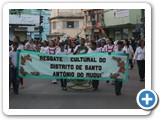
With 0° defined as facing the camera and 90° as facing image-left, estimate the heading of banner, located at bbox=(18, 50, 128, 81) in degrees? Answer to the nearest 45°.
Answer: approximately 0°

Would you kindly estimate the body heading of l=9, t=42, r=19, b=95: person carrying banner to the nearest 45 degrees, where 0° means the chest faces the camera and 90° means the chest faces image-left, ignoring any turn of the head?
approximately 0°
